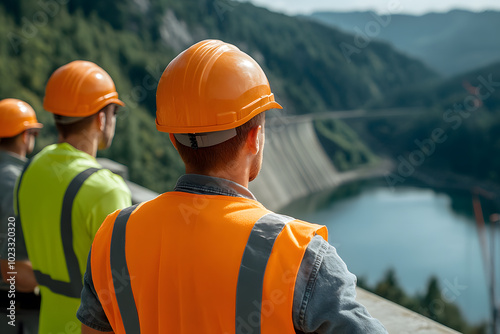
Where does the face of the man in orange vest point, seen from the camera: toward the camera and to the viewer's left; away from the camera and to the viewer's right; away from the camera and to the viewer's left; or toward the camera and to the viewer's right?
away from the camera and to the viewer's right

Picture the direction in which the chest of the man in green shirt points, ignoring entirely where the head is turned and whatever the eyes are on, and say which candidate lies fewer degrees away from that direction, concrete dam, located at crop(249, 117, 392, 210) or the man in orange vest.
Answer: the concrete dam

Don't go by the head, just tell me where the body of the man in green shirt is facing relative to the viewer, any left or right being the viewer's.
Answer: facing away from the viewer and to the right of the viewer

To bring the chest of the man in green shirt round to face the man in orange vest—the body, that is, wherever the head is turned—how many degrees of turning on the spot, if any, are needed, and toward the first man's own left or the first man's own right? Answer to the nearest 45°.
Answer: approximately 135° to the first man's own right

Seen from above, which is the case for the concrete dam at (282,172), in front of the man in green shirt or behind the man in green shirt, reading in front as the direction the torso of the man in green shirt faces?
in front

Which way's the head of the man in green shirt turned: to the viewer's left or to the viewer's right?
to the viewer's right

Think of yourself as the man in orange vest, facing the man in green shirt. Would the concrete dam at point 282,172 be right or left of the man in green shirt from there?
right
